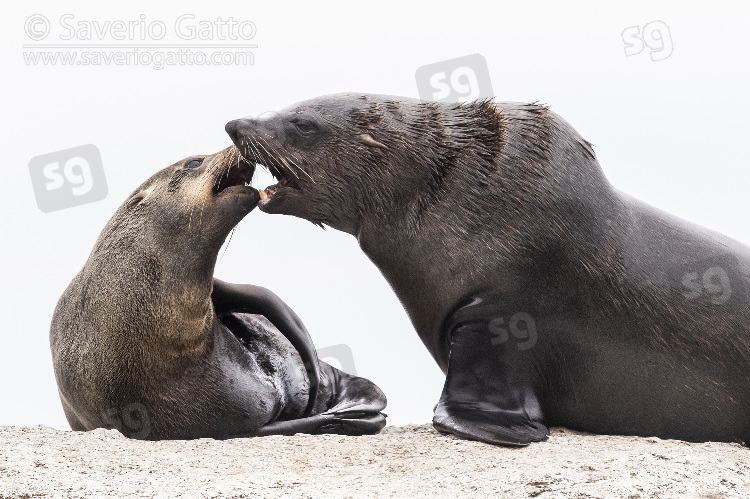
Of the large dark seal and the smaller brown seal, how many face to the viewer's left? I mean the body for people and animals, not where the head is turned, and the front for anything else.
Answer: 1

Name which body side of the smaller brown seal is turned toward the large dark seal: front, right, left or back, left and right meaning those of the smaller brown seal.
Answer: front

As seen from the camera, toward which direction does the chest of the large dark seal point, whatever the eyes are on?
to the viewer's left

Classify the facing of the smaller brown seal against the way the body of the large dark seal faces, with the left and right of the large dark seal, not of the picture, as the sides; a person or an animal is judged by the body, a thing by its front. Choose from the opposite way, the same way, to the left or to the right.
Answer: the opposite way

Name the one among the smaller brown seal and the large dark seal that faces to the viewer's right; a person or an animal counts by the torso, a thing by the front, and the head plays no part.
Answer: the smaller brown seal

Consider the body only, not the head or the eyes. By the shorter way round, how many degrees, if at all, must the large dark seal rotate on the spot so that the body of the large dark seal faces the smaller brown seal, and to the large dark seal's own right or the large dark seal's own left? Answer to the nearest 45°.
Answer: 0° — it already faces it

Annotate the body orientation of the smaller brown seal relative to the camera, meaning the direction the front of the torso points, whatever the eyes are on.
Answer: to the viewer's right
